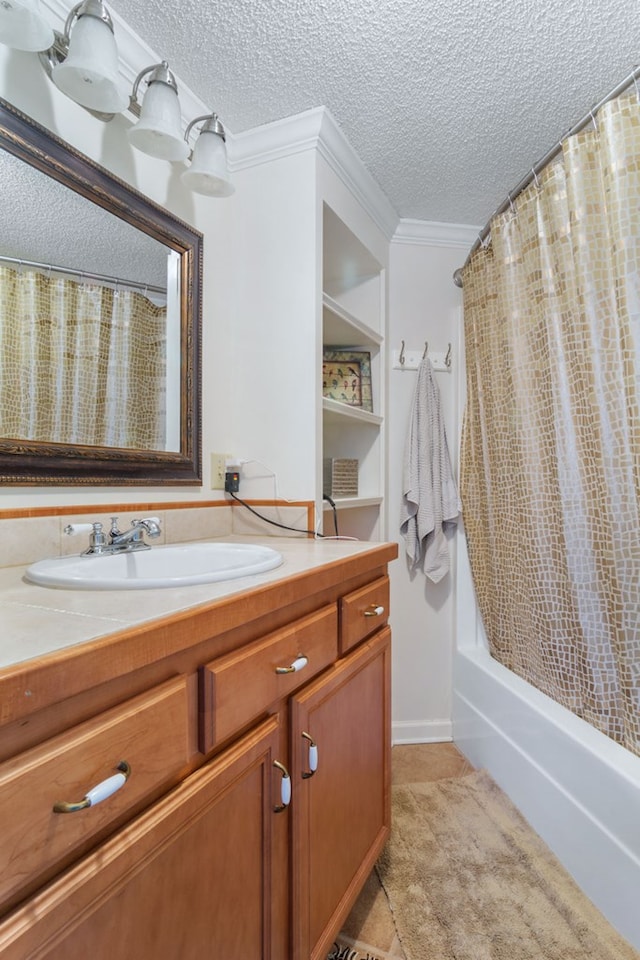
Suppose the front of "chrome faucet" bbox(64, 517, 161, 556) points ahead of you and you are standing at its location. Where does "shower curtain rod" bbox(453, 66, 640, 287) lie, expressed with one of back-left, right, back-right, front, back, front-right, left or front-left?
front-left

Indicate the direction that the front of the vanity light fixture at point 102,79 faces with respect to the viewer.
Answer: facing the viewer and to the right of the viewer

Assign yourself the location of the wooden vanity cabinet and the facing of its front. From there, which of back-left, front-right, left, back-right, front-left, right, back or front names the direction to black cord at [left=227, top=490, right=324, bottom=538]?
back-left

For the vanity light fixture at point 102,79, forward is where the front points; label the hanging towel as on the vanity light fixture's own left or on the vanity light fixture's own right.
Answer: on the vanity light fixture's own left

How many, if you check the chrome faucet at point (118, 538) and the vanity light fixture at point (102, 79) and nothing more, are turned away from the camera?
0

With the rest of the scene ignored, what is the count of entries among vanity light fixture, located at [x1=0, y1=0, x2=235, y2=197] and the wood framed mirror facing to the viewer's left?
0
